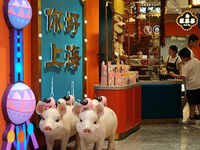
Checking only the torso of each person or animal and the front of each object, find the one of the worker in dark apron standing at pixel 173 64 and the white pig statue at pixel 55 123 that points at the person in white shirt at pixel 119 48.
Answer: the worker in dark apron standing

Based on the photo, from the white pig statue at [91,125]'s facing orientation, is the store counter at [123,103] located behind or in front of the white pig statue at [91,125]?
behind

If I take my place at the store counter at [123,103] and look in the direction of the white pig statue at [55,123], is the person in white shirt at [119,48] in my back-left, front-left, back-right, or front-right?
back-right

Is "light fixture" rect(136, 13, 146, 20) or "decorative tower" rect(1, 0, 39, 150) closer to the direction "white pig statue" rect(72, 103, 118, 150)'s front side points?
the decorative tower

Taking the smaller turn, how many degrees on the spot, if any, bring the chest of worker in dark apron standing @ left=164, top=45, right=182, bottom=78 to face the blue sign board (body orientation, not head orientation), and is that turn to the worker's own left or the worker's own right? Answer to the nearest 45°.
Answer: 0° — they already face it

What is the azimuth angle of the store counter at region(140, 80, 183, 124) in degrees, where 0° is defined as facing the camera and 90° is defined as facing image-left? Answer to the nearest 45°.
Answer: approximately 0°
